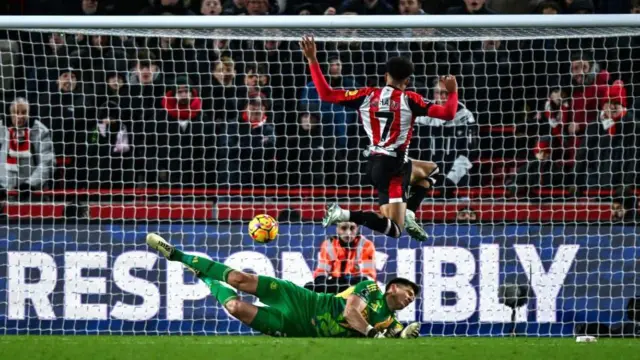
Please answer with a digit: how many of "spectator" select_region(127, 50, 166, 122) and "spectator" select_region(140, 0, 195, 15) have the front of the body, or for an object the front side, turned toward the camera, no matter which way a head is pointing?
2

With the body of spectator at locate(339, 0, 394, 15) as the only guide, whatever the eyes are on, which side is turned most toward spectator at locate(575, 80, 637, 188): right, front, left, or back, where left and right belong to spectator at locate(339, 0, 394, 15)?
left

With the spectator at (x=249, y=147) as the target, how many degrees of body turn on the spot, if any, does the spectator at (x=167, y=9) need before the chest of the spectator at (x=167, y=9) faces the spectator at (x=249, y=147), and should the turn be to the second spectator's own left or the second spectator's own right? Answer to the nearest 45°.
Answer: approximately 45° to the second spectator's own left

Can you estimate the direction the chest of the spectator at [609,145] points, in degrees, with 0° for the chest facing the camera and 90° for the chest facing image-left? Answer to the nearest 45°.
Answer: approximately 0°

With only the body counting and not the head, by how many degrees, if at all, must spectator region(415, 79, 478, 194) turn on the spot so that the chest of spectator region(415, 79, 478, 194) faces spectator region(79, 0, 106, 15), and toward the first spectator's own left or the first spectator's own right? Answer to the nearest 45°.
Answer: approximately 90° to the first spectator's own right

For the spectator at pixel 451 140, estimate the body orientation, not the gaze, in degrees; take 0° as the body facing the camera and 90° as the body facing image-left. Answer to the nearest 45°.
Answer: approximately 0°

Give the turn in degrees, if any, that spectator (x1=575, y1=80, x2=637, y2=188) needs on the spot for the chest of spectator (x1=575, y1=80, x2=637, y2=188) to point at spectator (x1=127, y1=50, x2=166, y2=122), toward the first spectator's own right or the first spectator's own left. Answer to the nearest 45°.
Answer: approximately 90° to the first spectator's own right
